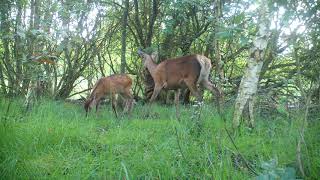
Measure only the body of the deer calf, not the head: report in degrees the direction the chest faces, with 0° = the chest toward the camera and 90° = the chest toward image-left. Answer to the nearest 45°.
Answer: approximately 90°

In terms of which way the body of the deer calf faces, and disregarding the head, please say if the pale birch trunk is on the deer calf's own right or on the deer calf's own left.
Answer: on the deer calf's own left

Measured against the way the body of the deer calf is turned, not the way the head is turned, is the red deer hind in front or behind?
behind

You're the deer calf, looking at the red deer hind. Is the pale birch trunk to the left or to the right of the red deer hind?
right
